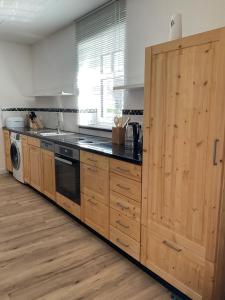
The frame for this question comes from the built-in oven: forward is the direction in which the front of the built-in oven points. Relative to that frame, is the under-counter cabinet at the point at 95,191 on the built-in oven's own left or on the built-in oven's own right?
on the built-in oven's own left

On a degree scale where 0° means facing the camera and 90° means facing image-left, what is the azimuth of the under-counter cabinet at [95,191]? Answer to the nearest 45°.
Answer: approximately 45°

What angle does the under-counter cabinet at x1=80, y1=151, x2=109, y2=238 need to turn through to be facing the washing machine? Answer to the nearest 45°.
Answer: approximately 90° to its right

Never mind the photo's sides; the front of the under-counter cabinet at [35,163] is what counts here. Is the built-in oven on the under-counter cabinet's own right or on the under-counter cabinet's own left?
on the under-counter cabinet's own left

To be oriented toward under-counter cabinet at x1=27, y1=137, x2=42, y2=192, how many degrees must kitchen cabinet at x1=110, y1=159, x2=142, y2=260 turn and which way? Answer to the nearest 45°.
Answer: approximately 90° to its right
